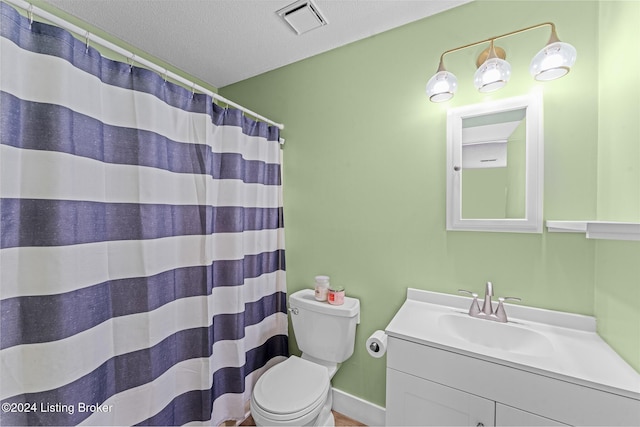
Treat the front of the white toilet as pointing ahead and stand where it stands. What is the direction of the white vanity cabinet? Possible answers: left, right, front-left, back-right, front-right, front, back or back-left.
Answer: left

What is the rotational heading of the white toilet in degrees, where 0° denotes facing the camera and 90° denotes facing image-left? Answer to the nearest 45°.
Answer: approximately 45°

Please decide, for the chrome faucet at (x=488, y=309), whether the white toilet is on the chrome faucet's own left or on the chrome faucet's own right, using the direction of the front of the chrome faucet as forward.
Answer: on the chrome faucet's own right

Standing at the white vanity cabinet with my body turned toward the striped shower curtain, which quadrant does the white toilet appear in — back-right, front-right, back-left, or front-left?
front-right

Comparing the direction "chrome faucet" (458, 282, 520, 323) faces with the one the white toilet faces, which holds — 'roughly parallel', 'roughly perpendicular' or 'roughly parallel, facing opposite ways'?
roughly parallel

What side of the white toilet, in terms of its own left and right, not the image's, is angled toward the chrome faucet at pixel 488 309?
left

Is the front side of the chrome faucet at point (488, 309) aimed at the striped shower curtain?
no

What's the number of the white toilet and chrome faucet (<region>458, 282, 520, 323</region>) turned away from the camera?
0

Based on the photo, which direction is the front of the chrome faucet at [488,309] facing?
toward the camera
